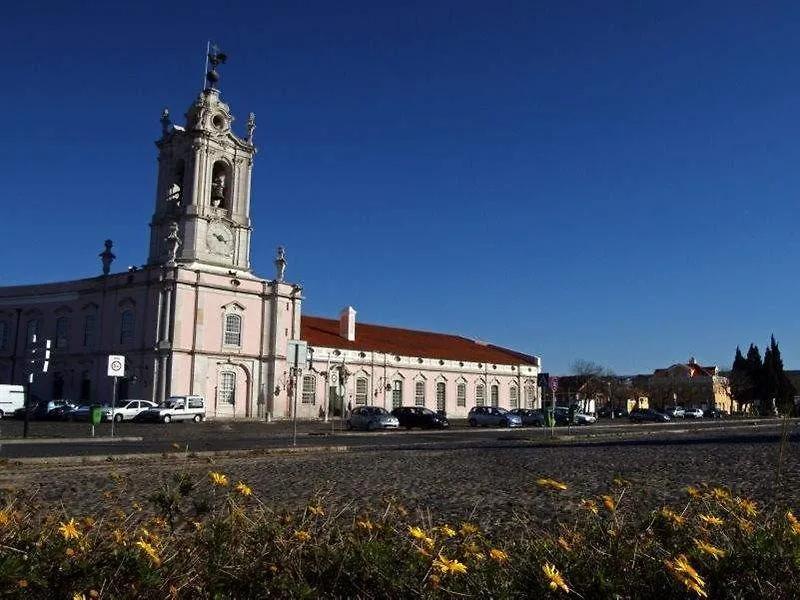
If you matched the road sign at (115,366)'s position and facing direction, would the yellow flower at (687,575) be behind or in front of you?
in front

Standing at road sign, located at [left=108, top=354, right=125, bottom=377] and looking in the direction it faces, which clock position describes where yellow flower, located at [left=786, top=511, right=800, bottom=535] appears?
The yellow flower is roughly at 12 o'clock from the road sign.

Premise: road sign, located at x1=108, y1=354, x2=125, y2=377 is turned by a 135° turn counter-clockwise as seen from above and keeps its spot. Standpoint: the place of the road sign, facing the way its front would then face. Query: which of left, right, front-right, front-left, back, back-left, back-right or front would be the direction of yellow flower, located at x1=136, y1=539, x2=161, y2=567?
back-right

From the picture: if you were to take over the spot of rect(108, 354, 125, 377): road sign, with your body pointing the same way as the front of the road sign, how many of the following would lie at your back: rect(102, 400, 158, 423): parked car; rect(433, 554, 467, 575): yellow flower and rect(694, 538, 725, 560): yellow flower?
1

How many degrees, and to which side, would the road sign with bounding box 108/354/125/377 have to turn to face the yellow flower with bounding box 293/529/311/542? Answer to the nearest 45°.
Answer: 0° — it already faces it

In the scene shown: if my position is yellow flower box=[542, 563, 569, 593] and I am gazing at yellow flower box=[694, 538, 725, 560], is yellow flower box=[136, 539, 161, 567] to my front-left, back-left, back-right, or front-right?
back-left

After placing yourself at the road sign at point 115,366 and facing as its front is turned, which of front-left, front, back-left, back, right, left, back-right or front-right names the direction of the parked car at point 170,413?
back

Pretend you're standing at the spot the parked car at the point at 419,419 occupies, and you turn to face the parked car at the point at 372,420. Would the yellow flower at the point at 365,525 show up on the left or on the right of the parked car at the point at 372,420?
left

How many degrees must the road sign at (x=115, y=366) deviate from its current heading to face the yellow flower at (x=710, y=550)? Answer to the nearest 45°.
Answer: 0° — it already faces it

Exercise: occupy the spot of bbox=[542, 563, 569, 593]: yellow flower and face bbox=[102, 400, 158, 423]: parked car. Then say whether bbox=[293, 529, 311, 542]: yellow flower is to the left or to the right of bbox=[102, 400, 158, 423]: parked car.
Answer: left

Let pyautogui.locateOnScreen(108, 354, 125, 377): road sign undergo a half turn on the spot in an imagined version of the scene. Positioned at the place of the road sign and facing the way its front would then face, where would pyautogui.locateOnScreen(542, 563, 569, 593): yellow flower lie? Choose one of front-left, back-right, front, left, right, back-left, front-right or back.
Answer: back

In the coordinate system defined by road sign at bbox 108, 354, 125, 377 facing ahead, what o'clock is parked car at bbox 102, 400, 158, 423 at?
The parked car is roughly at 6 o'clock from the road sign.

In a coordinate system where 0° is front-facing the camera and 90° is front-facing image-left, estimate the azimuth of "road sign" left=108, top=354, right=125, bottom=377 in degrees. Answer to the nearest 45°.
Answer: approximately 0°

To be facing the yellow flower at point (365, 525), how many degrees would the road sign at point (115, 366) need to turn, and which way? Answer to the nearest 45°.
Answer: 0° — it already faces it

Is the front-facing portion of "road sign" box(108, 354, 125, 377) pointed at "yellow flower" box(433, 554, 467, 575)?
yes

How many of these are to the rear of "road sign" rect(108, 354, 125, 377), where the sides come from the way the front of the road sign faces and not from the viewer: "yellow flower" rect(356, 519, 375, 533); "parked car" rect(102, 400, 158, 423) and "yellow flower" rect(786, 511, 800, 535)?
1

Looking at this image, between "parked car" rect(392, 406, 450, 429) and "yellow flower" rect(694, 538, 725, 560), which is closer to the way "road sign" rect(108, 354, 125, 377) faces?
the yellow flower
